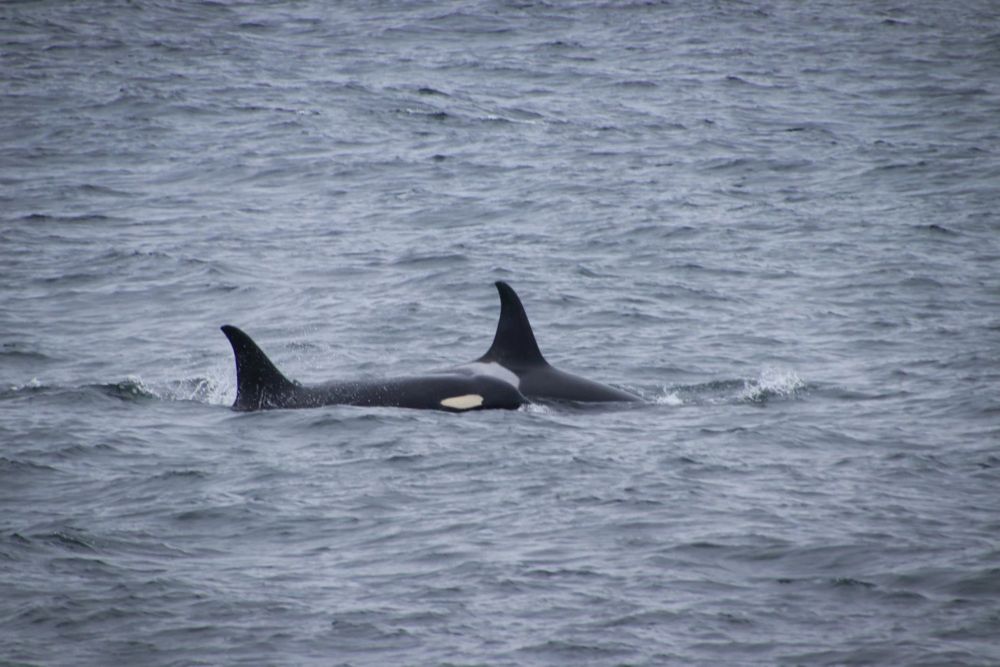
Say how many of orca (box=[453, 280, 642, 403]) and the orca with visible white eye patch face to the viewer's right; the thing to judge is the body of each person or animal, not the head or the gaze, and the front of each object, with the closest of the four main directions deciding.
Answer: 2

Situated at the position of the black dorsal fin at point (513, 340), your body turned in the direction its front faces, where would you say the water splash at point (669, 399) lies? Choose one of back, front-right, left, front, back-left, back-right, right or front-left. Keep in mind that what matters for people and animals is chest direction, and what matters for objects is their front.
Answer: front

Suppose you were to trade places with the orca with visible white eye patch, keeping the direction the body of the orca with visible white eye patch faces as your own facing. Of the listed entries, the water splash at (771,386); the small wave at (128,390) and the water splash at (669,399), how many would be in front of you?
2

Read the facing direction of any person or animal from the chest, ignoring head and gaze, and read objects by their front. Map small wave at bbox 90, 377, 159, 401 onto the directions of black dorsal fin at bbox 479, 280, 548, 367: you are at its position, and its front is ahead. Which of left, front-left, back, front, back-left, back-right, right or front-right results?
back

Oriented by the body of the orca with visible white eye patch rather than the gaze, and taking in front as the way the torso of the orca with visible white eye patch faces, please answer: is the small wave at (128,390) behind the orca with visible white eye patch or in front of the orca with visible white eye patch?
behind

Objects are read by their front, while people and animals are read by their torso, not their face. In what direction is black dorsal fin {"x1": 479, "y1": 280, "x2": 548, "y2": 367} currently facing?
to the viewer's right

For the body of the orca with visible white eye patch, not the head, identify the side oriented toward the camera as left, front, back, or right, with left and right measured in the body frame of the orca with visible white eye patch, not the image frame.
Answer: right

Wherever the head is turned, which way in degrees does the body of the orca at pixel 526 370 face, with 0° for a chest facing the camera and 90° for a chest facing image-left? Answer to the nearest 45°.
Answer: approximately 270°

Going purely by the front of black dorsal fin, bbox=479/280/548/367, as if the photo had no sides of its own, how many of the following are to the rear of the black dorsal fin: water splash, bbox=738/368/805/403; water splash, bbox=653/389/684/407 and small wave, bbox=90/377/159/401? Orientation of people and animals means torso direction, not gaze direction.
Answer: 1

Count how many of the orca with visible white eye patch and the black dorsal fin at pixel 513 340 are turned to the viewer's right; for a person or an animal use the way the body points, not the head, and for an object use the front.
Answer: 2

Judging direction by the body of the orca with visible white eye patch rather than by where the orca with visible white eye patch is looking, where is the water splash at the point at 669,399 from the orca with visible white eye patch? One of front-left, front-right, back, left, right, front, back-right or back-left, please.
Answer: front
